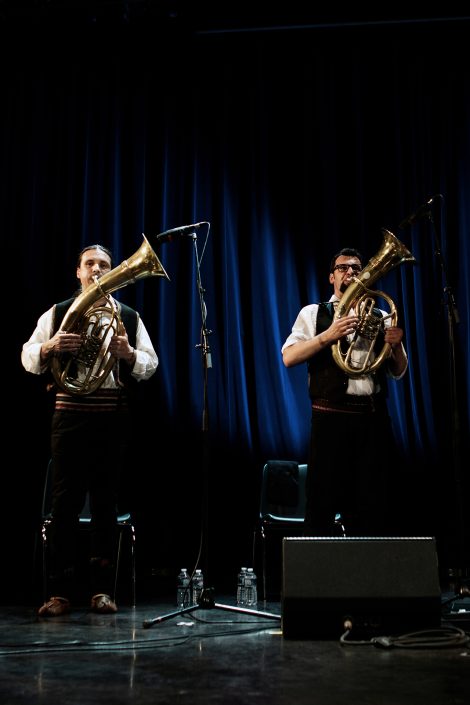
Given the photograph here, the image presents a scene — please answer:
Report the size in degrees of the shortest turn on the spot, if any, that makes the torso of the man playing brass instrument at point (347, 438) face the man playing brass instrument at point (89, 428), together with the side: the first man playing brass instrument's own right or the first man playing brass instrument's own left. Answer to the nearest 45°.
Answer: approximately 135° to the first man playing brass instrument's own right

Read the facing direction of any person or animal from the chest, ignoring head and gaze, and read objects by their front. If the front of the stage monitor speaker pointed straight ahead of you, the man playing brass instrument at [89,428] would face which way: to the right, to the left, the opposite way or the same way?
the opposite way

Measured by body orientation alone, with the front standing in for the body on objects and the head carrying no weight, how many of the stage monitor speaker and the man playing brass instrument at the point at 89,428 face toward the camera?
1

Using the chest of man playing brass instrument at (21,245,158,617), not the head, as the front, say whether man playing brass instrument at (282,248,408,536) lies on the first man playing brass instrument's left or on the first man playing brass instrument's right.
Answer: on the first man playing brass instrument's left

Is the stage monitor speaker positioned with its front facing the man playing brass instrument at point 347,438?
yes

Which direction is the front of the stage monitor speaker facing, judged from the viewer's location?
facing away from the viewer

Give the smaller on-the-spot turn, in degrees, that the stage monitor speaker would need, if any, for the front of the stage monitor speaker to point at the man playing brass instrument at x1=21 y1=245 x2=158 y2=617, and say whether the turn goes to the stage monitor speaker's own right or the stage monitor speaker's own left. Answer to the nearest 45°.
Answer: approximately 45° to the stage monitor speaker's own left

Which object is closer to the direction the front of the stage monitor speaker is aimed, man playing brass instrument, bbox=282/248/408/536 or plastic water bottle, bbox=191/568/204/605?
the man playing brass instrument
